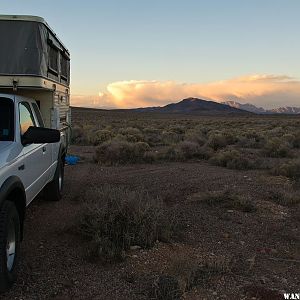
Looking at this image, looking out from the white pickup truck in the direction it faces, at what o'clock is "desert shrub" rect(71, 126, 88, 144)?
The desert shrub is roughly at 5 o'clock from the white pickup truck.

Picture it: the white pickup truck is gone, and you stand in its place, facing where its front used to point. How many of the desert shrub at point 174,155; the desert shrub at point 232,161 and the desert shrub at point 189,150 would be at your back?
3

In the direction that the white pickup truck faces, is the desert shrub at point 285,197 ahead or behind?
behind

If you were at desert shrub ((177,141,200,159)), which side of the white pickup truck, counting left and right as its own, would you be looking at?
back

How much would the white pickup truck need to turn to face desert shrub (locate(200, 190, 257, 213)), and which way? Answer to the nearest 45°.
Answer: approximately 135° to its left

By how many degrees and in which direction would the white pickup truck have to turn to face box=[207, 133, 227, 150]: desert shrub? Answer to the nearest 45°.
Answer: approximately 180°

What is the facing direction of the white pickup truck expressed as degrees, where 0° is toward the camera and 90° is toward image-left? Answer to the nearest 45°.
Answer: approximately 45°

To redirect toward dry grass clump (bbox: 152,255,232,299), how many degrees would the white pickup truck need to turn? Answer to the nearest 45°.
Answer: approximately 90° to its left

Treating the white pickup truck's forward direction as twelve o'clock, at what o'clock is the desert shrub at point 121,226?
The desert shrub is roughly at 9 o'clock from the white pickup truck.

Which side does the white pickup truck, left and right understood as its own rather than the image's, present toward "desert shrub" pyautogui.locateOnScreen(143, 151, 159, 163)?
back

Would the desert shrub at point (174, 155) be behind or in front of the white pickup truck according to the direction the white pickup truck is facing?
behind

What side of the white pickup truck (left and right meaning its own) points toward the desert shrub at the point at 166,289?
left
